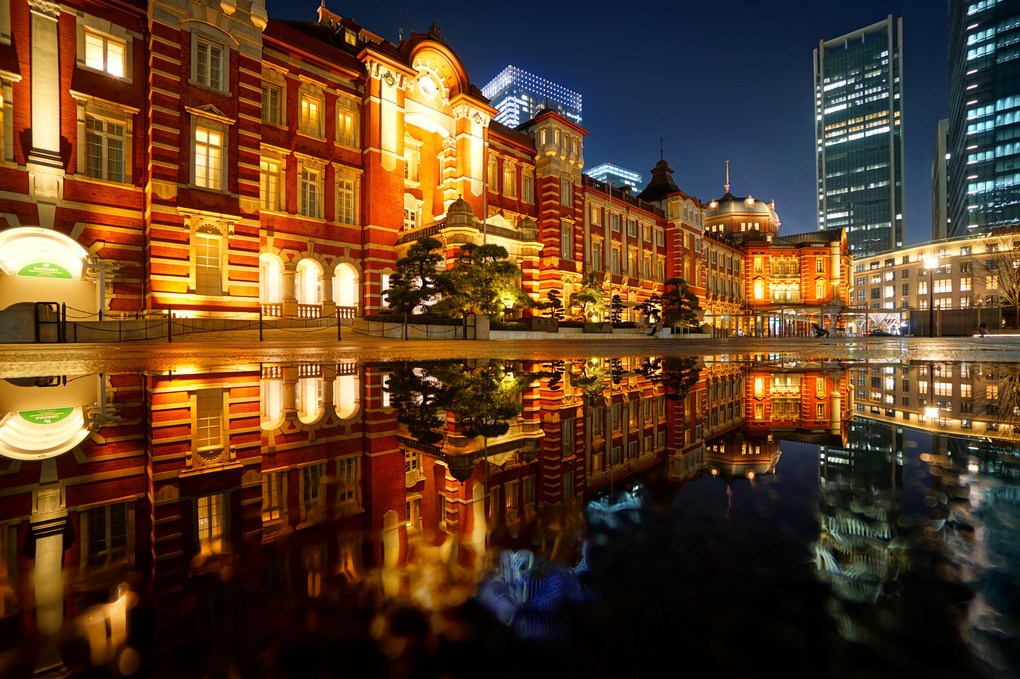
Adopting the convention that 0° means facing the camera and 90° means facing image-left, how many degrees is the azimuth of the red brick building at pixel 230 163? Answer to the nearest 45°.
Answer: approximately 315°
